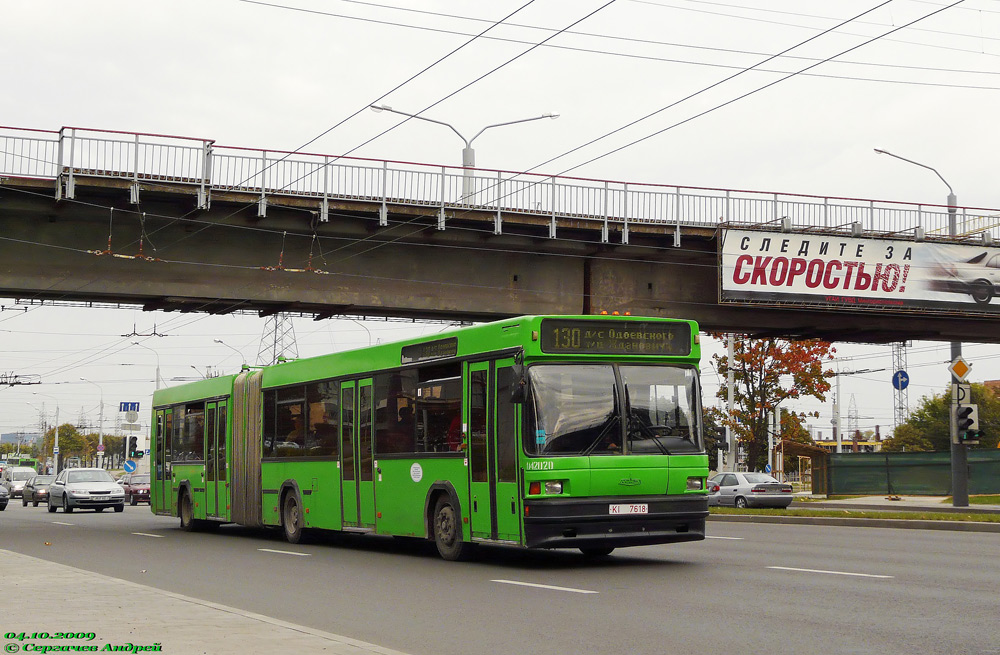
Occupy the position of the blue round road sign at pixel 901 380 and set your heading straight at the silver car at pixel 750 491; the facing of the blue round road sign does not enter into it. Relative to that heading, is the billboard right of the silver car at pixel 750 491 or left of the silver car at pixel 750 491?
left

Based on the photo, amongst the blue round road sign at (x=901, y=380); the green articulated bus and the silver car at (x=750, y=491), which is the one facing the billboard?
the blue round road sign

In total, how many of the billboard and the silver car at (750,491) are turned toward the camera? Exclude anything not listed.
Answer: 1

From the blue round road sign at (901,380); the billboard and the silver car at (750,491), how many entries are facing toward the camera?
2

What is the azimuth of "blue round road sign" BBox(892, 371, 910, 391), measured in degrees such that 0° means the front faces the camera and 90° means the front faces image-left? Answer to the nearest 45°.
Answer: approximately 0°

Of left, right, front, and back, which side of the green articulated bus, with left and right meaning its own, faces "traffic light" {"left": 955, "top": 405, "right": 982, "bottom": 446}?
left

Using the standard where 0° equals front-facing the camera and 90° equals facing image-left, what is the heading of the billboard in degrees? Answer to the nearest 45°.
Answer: approximately 0°

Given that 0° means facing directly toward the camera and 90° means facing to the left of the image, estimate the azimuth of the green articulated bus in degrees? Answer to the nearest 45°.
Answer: approximately 315°

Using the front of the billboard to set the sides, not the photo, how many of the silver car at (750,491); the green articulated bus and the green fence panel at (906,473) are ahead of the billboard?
1

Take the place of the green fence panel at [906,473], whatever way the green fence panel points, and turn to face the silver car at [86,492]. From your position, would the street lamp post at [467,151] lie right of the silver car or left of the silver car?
left

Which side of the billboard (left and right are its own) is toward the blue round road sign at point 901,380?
back

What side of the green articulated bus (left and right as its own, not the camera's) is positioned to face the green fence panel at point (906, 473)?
left
